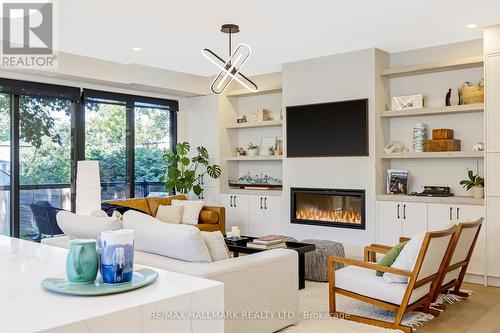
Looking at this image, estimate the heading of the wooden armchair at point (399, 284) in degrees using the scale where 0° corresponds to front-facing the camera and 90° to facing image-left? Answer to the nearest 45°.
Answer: approximately 135°

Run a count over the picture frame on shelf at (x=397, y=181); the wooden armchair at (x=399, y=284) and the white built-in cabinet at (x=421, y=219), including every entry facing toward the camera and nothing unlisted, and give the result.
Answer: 2

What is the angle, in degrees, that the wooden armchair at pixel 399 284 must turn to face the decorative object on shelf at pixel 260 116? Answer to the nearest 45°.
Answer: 0° — it already faces it

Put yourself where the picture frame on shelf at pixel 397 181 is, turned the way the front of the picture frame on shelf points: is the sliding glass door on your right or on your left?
on your right

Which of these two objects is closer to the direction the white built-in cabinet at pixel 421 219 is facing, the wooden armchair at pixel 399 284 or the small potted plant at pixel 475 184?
the wooden armchair

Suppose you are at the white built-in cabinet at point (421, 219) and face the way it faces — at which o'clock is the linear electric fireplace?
The linear electric fireplace is roughly at 4 o'clock from the white built-in cabinet.

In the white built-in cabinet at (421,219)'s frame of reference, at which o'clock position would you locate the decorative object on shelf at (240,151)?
The decorative object on shelf is roughly at 4 o'clock from the white built-in cabinet.

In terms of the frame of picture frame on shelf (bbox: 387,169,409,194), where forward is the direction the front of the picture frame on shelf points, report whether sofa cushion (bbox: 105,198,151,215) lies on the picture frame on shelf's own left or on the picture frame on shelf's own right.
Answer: on the picture frame on shelf's own right

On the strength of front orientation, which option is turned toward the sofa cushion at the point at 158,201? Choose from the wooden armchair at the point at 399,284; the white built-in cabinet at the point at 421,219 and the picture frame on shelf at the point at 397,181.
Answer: the wooden armchair

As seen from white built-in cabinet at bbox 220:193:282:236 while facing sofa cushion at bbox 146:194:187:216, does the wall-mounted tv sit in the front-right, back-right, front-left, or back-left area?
back-left

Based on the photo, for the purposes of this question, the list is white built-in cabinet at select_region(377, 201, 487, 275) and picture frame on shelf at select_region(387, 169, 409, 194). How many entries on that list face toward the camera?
2
